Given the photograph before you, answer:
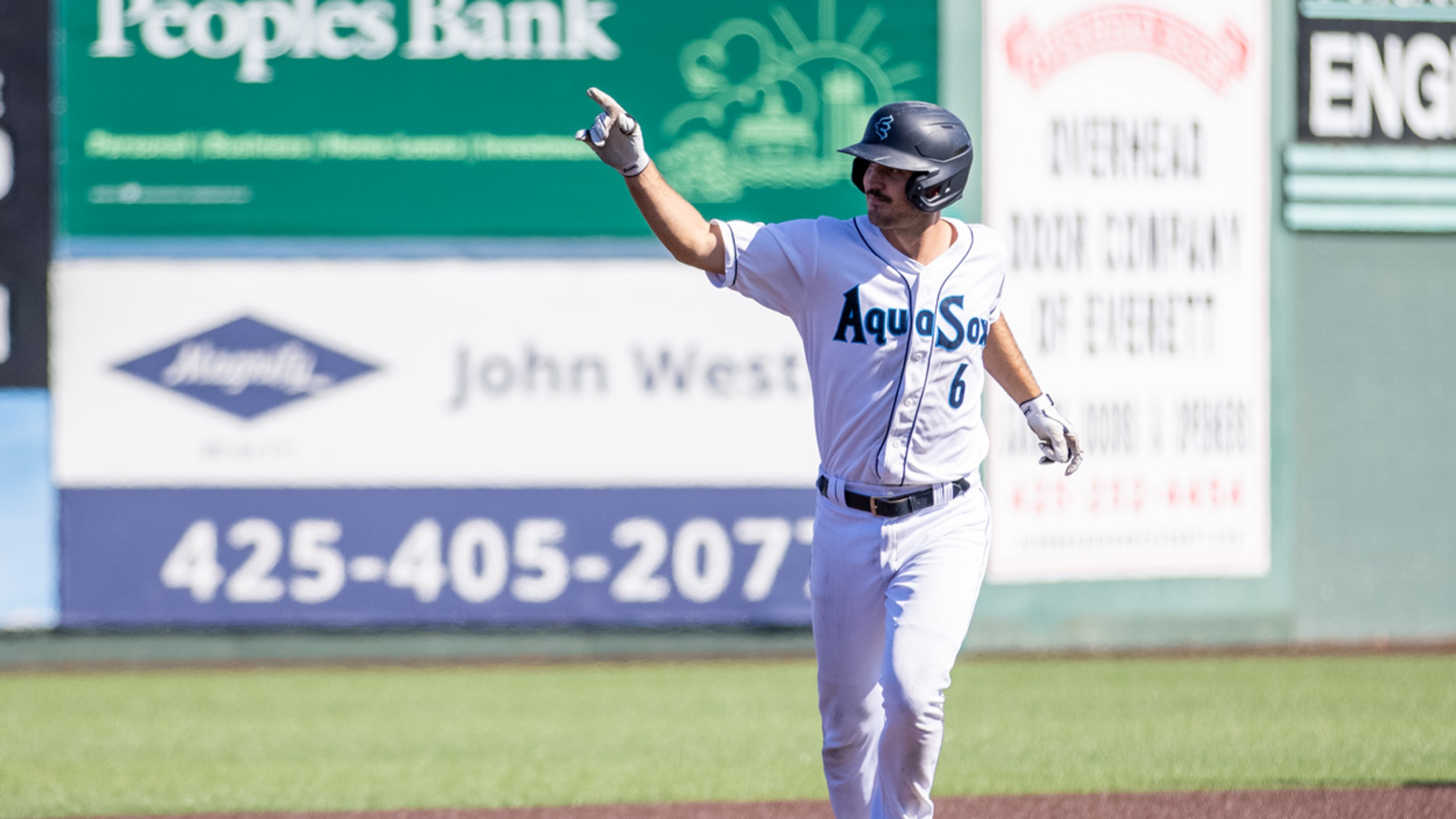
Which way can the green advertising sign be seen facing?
toward the camera

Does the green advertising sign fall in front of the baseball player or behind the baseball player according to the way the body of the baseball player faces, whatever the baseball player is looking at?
behind

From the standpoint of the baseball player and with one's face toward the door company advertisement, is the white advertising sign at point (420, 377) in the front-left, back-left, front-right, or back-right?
front-left

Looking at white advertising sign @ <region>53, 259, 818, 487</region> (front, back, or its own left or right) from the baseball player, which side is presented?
front

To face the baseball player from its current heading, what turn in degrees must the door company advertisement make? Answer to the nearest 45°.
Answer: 0° — it already faces them

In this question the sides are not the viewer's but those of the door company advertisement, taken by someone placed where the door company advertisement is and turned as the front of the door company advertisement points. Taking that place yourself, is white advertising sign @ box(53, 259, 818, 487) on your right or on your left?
on your right

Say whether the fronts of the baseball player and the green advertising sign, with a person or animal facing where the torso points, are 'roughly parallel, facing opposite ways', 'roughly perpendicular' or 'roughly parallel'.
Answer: roughly parallel

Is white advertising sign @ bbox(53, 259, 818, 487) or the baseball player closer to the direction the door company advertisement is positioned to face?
the baseball player

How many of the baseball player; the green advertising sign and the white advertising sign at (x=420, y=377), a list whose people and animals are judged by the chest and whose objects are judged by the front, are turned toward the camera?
3

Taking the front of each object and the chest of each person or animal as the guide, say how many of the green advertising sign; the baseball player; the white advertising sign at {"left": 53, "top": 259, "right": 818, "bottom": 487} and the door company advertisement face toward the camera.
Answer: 4

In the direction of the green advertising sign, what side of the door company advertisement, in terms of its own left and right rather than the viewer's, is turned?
right

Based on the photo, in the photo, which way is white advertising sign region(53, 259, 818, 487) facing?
toward the camera

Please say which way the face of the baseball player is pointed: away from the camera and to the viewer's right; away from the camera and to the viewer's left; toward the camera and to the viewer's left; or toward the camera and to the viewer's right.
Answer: toward the camera and to the viewer's left

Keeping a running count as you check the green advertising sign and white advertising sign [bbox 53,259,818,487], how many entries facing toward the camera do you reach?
2

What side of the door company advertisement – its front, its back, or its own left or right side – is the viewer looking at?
front

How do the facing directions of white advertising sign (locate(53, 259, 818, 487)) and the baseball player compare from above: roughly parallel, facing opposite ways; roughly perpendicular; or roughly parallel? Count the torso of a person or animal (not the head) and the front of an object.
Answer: roughly parallel

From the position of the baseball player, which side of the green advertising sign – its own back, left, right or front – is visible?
front
